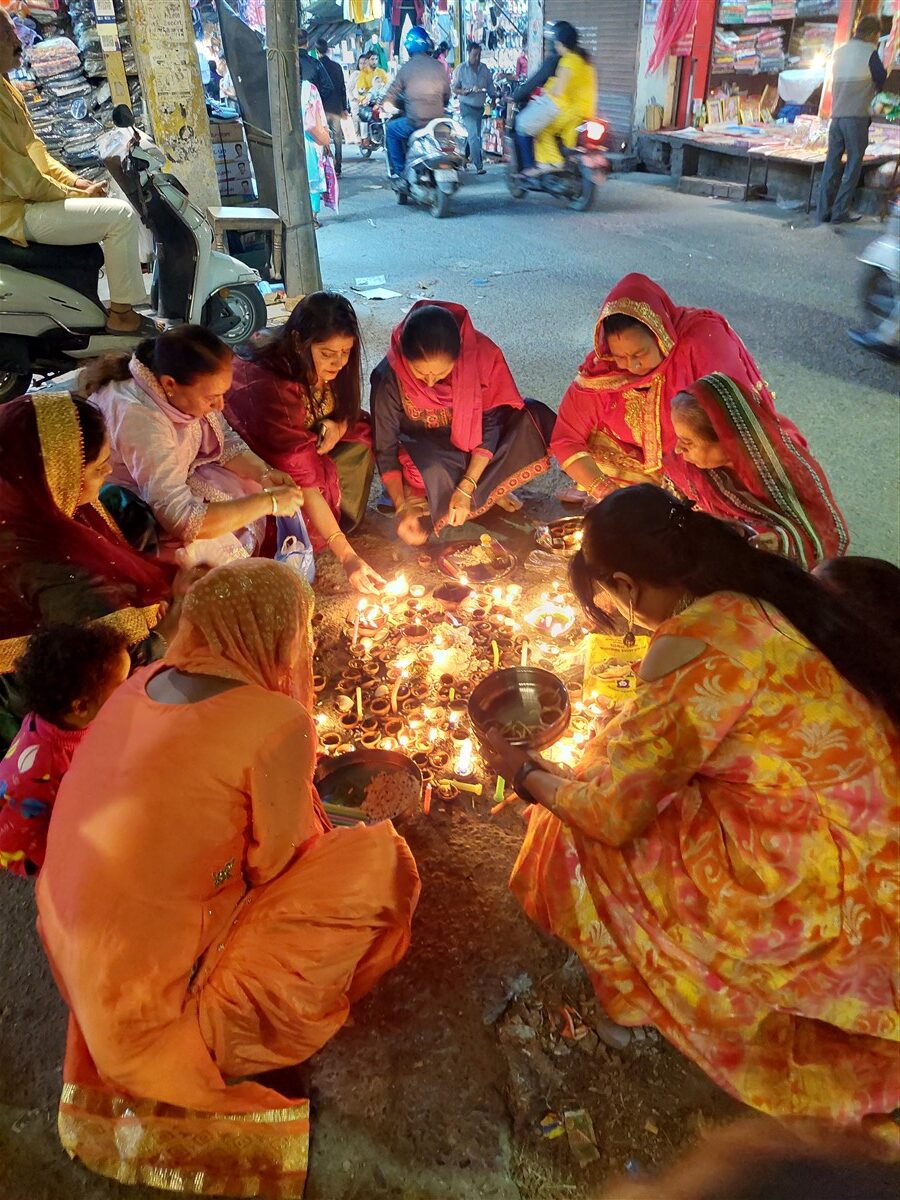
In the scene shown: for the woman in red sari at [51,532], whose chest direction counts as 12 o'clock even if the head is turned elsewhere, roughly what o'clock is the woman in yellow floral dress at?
The woman in yellow floral dress is roughly at 2 o'clock from the woman in red sari.

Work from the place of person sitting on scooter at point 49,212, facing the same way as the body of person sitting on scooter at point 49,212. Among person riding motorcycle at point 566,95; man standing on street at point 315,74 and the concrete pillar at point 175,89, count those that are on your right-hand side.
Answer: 0

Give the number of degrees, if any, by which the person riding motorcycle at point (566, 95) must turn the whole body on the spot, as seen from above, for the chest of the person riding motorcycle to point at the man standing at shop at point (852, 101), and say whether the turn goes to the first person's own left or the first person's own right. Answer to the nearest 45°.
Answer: approximately 135° to the first person's own left

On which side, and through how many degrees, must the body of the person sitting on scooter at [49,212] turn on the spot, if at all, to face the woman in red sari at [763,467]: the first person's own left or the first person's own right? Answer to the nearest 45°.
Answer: approximately 45° to the first person's own right

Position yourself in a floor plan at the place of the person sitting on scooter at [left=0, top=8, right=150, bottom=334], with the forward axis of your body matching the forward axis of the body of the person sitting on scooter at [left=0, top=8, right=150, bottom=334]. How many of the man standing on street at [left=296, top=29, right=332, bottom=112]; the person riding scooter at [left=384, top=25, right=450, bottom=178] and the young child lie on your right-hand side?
1

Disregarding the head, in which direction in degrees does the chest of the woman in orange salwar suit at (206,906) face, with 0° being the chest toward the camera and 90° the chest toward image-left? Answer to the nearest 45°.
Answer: approximately 225°

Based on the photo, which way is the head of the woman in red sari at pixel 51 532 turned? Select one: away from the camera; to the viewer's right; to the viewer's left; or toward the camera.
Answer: to the viewer's right

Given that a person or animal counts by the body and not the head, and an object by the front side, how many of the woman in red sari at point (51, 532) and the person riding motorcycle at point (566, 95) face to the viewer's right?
1

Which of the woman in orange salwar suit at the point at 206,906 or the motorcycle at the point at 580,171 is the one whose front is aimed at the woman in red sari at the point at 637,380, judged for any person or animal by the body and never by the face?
the woman in orange salwar suit

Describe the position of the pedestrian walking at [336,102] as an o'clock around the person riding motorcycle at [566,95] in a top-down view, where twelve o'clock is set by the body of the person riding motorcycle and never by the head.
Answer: The pedestrian walking is roughly at 1 o'clock from the person riding motorcycle.

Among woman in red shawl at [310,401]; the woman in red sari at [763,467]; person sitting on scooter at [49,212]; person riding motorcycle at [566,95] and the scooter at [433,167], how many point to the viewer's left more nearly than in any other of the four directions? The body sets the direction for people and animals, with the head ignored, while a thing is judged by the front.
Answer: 2

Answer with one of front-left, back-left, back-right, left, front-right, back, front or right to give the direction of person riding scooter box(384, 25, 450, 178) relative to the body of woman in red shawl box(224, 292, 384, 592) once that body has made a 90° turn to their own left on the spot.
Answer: front-left

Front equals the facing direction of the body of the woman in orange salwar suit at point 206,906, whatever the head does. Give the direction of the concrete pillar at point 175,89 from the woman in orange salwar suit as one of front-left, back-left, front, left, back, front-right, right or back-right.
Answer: front-left

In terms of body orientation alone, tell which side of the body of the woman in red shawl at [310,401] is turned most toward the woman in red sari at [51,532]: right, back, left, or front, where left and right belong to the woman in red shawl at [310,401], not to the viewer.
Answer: right

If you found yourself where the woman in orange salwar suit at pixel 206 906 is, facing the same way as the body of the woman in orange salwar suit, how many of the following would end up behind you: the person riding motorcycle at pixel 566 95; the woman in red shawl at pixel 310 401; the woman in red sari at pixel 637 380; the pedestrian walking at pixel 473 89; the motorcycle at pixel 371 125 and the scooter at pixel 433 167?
0

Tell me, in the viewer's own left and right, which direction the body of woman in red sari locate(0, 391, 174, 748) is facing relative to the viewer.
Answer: facing to the right of the viewer
